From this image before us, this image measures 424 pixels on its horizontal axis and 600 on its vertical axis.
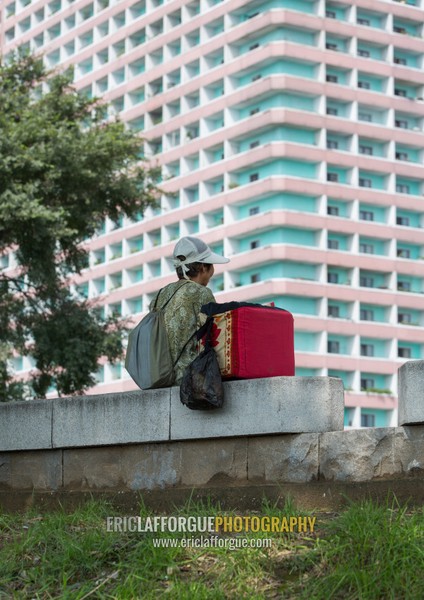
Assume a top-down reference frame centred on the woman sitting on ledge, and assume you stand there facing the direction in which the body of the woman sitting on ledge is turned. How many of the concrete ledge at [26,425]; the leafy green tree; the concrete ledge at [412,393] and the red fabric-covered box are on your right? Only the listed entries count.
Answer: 2

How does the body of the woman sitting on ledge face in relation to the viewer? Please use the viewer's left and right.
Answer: facing away from the viewer and to the right of the viewer

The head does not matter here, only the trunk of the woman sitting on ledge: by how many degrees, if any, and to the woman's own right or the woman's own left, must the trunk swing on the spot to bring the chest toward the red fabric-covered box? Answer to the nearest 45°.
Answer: approximately 90° to the woman's own right

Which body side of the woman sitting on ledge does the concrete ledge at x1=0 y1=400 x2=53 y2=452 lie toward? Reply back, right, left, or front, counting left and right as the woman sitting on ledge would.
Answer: left

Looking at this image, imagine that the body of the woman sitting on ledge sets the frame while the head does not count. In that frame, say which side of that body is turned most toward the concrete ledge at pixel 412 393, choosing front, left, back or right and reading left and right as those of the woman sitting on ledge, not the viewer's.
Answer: right

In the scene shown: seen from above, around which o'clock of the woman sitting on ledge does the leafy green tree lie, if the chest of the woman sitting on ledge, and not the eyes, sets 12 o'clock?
The leafy green tree is roughly at 10 o'clock from the woman sitting on ledge.
